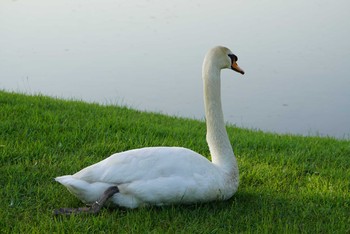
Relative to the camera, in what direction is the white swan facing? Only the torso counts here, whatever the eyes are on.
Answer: to the viewer's right
